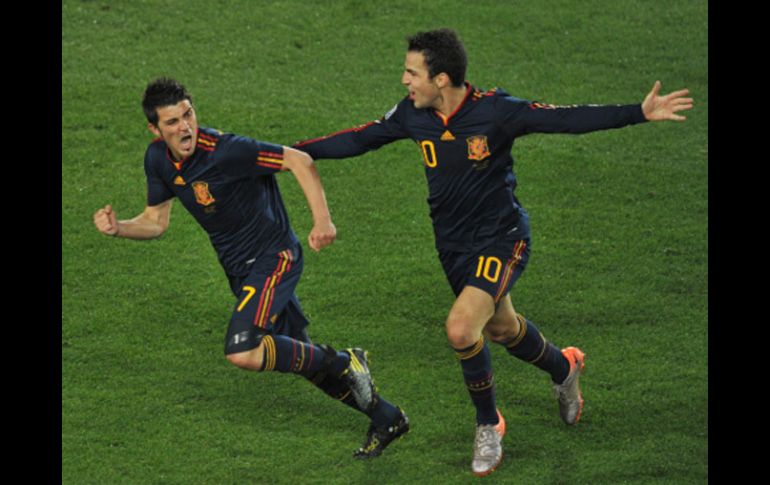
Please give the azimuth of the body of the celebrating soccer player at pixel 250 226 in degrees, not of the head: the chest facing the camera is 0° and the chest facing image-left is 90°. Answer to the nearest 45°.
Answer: approximately 45°

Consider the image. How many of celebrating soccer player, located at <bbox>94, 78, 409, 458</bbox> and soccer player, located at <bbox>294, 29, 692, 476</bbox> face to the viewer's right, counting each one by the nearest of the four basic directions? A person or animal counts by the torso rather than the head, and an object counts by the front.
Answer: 0

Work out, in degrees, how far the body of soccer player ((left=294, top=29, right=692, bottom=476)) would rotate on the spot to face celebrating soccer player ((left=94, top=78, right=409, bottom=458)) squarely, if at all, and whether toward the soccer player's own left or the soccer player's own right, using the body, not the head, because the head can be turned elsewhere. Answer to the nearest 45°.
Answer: approximately 45° to the soccer player's own right

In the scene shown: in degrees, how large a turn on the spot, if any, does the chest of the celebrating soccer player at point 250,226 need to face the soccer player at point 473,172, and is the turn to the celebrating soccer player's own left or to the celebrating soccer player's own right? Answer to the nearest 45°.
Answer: approximately 135° to the celebrating soccer player's own left
